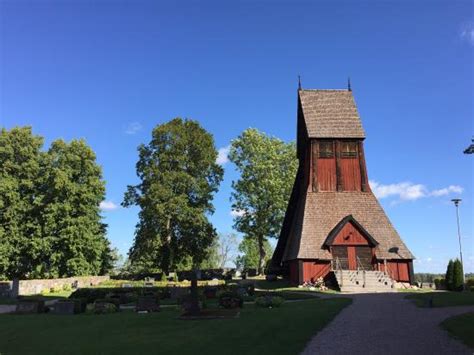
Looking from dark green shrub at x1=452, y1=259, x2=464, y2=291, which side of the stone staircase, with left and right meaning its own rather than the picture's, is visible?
left

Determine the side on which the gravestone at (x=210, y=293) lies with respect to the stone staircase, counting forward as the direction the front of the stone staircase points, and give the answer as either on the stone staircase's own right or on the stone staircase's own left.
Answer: on the stone staircase's own right

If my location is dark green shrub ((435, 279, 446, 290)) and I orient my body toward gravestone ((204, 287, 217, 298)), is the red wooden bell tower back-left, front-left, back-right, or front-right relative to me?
front-right

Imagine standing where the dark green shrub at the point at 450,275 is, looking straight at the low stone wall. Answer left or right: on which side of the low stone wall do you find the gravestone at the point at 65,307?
left

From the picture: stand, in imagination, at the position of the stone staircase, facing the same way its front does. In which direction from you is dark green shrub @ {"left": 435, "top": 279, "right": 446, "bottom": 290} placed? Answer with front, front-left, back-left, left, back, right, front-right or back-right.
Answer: back-left

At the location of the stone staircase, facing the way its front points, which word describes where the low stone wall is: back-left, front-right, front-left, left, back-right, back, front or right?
right

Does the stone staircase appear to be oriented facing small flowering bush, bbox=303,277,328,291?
no

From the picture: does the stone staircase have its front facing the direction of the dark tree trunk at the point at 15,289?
no

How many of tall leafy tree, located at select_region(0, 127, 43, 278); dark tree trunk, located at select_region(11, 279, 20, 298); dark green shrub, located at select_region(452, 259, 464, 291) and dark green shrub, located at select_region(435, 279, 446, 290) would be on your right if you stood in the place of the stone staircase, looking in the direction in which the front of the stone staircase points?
2

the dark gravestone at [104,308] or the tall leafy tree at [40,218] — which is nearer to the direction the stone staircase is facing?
the dark gravestone

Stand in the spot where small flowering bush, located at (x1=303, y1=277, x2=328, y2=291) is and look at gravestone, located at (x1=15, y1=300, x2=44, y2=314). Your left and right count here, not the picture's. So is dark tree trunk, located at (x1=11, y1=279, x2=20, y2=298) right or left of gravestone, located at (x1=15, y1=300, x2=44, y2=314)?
right

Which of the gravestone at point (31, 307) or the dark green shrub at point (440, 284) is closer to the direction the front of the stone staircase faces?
the gravestone

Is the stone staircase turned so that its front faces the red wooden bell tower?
no

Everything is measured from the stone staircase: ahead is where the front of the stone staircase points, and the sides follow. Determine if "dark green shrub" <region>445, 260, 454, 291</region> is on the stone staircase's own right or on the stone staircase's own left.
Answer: on the stone staircase's own left

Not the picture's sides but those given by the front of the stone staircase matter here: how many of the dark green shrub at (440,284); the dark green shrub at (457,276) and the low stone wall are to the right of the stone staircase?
1

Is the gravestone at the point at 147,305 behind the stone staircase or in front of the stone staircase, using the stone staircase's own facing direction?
in front

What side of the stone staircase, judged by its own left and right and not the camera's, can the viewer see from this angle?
front
